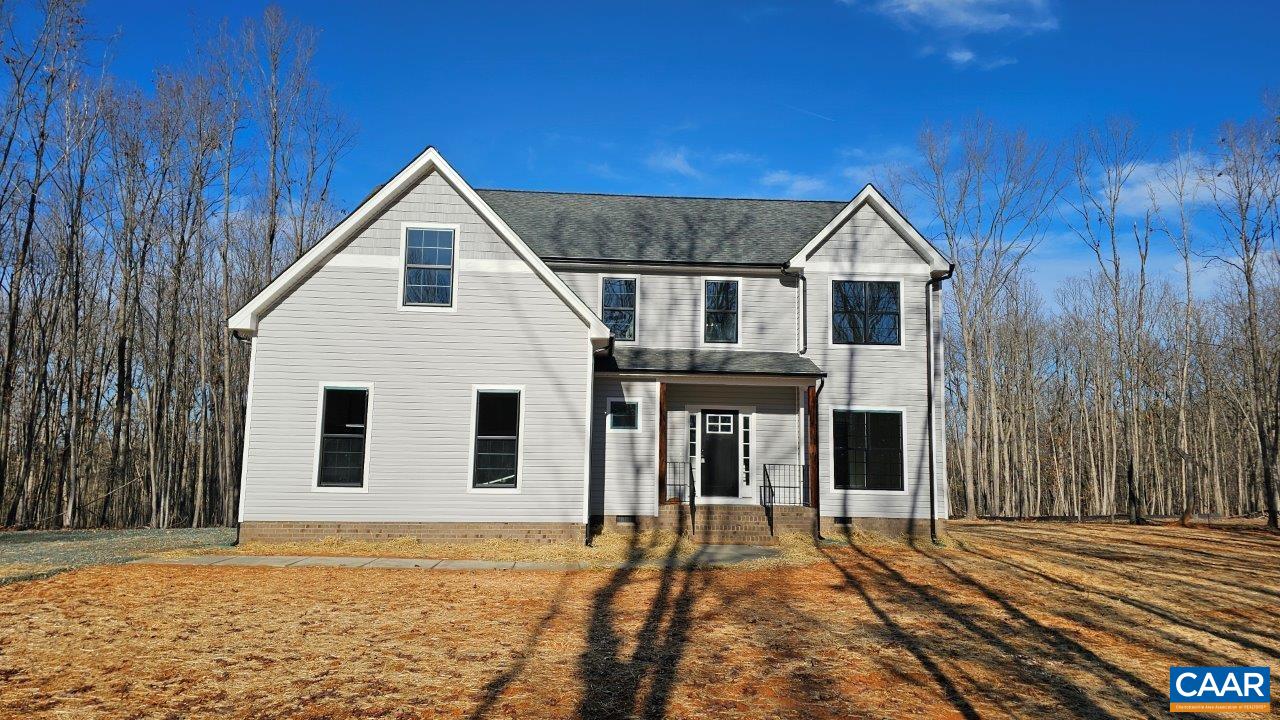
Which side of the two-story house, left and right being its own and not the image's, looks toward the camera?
front
